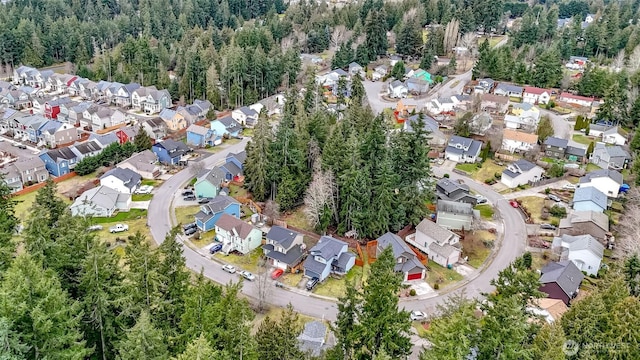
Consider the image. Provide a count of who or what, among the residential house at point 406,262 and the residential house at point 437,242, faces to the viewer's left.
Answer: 0

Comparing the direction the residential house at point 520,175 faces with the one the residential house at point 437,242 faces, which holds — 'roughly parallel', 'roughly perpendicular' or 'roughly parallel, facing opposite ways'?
roughly perpendicular

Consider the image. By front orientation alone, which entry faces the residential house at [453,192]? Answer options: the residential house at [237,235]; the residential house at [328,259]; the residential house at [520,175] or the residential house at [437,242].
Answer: the residential house at [520,175]

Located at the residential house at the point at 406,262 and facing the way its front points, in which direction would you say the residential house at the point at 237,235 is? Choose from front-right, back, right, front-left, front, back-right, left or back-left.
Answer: back-right

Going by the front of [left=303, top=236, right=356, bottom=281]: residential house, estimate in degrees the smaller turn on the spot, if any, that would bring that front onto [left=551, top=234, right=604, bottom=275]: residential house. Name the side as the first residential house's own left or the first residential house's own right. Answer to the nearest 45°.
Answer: approximately 135° to the first residential house's own left

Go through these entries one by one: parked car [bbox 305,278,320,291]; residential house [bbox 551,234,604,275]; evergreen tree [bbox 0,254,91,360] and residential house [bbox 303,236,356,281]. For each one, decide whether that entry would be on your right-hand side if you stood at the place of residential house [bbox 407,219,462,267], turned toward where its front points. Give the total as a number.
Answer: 3

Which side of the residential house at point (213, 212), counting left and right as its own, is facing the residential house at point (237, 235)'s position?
left

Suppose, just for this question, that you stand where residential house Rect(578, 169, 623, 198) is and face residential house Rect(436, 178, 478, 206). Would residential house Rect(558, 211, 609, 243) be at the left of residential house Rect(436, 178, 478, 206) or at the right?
left

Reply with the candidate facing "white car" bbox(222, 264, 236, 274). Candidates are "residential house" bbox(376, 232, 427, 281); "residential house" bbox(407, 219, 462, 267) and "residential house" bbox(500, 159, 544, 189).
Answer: "residential house" bbox(500, 159, 544, 189)

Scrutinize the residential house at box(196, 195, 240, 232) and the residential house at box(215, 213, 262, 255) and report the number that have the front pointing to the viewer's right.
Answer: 0

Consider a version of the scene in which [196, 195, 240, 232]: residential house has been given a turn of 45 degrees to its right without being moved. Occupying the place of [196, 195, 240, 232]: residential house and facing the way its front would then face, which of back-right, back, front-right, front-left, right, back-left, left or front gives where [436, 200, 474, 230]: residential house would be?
back

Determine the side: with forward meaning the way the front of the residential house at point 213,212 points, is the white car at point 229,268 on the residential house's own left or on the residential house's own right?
on the residential house's own left

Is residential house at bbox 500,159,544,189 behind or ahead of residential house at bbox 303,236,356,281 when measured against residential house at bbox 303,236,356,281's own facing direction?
behind

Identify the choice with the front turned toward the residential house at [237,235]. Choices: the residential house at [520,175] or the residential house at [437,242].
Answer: the residential house at [520,175]

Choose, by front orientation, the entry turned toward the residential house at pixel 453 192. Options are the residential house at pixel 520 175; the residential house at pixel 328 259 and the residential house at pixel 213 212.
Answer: the residential house at pixel 520 175

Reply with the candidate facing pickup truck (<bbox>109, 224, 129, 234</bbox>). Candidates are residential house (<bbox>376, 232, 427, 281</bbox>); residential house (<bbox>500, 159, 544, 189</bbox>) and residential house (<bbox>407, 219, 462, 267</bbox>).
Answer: residential house (<bbox>500, 159, 544, 189</bbox>)

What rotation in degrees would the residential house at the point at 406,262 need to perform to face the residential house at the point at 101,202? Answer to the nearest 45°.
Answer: approximately 135° to its right

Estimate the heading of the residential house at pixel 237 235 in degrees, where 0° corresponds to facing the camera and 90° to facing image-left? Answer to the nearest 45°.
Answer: approximately 45°
